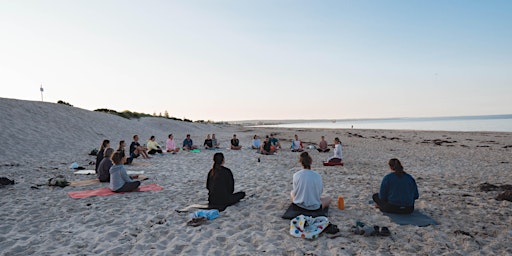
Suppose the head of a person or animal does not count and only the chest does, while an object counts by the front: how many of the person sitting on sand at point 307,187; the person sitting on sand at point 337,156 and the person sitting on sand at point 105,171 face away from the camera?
1

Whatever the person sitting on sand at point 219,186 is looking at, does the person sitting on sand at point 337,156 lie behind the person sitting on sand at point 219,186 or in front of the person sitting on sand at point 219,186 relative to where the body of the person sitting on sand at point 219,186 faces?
in front

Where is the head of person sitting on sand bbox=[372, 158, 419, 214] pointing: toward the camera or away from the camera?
away from the camera

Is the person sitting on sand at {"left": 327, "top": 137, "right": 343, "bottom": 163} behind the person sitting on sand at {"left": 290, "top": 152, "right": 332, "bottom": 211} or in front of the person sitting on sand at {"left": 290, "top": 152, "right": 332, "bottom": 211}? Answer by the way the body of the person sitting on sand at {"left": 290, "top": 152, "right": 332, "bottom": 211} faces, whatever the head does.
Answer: in front

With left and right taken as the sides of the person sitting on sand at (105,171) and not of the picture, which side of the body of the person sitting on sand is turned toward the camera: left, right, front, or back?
right

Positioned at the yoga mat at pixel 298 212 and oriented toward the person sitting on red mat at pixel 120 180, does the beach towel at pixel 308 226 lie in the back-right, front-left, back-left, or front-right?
back-left

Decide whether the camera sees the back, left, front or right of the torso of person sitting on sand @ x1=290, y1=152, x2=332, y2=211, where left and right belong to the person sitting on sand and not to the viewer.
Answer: back

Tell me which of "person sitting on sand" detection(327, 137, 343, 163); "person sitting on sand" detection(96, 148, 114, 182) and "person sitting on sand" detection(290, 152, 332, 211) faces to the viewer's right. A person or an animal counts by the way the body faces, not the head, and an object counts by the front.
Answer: "person sitting on sand" detection(96, 148, 114, 182)

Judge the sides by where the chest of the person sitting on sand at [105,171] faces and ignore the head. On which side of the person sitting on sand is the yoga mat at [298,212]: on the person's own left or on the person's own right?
on the person's own right

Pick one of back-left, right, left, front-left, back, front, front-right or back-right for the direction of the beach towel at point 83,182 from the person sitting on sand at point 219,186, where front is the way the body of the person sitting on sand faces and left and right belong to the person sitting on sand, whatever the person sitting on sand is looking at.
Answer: left

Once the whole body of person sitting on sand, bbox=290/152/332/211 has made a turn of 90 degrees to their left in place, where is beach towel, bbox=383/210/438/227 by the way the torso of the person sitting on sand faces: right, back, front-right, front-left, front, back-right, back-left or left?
back

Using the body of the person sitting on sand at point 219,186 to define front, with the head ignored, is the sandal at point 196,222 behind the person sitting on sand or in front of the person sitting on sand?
behind
